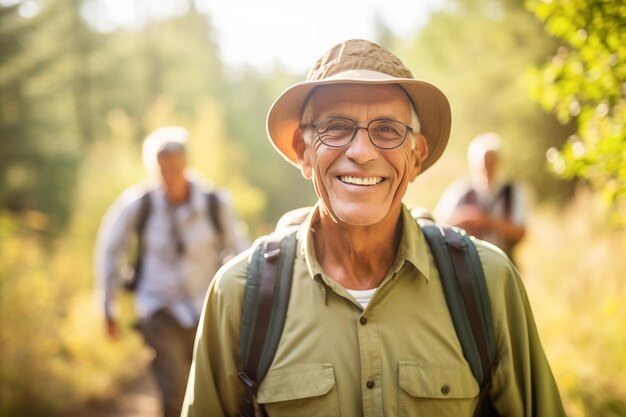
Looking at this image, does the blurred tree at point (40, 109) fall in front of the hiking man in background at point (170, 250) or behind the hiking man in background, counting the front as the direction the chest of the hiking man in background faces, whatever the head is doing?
behind

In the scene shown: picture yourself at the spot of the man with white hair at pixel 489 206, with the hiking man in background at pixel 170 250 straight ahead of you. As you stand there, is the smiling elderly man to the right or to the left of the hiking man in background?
left

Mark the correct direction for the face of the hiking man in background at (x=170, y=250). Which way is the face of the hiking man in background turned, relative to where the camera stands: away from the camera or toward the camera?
toward the camera

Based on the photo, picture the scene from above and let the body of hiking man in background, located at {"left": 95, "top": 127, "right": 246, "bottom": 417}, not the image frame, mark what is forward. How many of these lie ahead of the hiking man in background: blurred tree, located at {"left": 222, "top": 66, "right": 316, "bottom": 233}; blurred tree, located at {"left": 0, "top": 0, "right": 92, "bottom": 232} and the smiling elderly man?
1

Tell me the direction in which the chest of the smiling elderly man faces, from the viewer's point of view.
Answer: toward the camera

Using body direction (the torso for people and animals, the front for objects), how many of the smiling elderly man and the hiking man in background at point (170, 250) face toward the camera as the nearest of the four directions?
2

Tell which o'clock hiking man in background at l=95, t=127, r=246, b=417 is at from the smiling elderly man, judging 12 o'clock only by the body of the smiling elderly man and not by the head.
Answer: The hiking man in background is roughly at 5 o'clock from the smiling elderly man.

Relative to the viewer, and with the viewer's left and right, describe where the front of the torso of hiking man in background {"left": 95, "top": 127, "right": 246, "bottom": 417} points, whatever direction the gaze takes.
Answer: facing the viewer

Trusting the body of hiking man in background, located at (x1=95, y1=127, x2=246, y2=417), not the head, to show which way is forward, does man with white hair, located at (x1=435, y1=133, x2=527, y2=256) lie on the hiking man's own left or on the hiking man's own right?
on the hiking man's own left

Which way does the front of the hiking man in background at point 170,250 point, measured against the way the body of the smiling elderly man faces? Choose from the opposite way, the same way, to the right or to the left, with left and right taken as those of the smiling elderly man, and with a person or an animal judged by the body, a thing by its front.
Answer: the same way

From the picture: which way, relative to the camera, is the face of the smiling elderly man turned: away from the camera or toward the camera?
toward the camera

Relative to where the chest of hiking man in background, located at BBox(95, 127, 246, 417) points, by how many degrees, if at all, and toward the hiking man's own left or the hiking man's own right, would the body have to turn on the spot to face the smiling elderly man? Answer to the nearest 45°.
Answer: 0° — they already face them

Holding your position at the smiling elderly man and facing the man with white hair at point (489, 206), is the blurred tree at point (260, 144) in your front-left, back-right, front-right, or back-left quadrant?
front-left

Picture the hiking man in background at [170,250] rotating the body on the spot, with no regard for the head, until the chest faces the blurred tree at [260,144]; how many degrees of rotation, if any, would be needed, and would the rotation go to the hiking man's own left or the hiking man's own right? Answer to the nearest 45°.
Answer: approximately 180°

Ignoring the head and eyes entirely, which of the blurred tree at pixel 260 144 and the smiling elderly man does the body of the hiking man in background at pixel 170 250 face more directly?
the smiling elderly man
